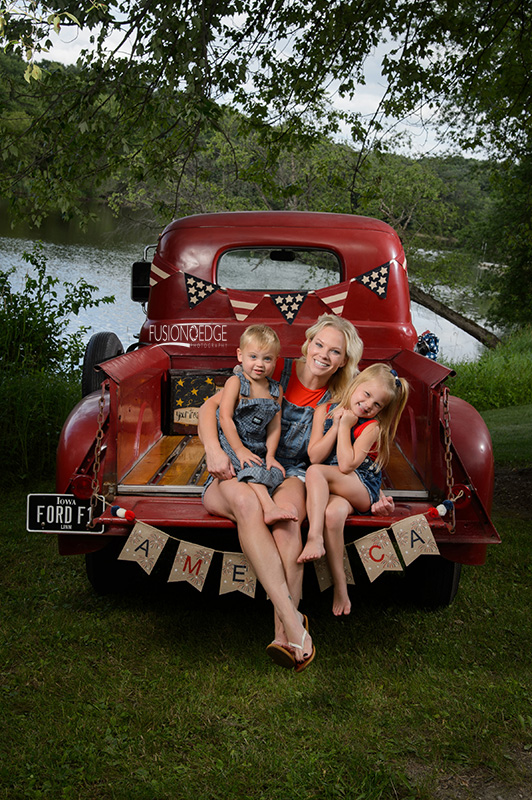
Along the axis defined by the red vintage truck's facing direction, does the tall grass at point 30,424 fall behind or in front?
in front

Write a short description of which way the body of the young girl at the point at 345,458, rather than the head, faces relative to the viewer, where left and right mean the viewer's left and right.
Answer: facing the viewer and to the left of the viewer

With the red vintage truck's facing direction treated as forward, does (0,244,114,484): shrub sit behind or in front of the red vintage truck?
in front

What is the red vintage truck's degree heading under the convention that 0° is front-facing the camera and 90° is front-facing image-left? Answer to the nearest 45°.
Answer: approximately 180°

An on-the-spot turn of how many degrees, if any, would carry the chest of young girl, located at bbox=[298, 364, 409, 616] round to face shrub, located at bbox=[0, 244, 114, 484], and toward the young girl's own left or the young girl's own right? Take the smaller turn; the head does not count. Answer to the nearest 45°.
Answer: approximately 90° to the young girl's own right

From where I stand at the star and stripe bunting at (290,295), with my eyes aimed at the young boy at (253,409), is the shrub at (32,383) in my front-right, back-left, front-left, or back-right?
back-right

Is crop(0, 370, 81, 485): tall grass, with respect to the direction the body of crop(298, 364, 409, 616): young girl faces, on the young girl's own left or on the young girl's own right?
on the young girl's own right

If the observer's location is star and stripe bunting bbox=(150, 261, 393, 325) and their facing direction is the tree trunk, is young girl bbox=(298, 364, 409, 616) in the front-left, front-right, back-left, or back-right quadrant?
back-right
